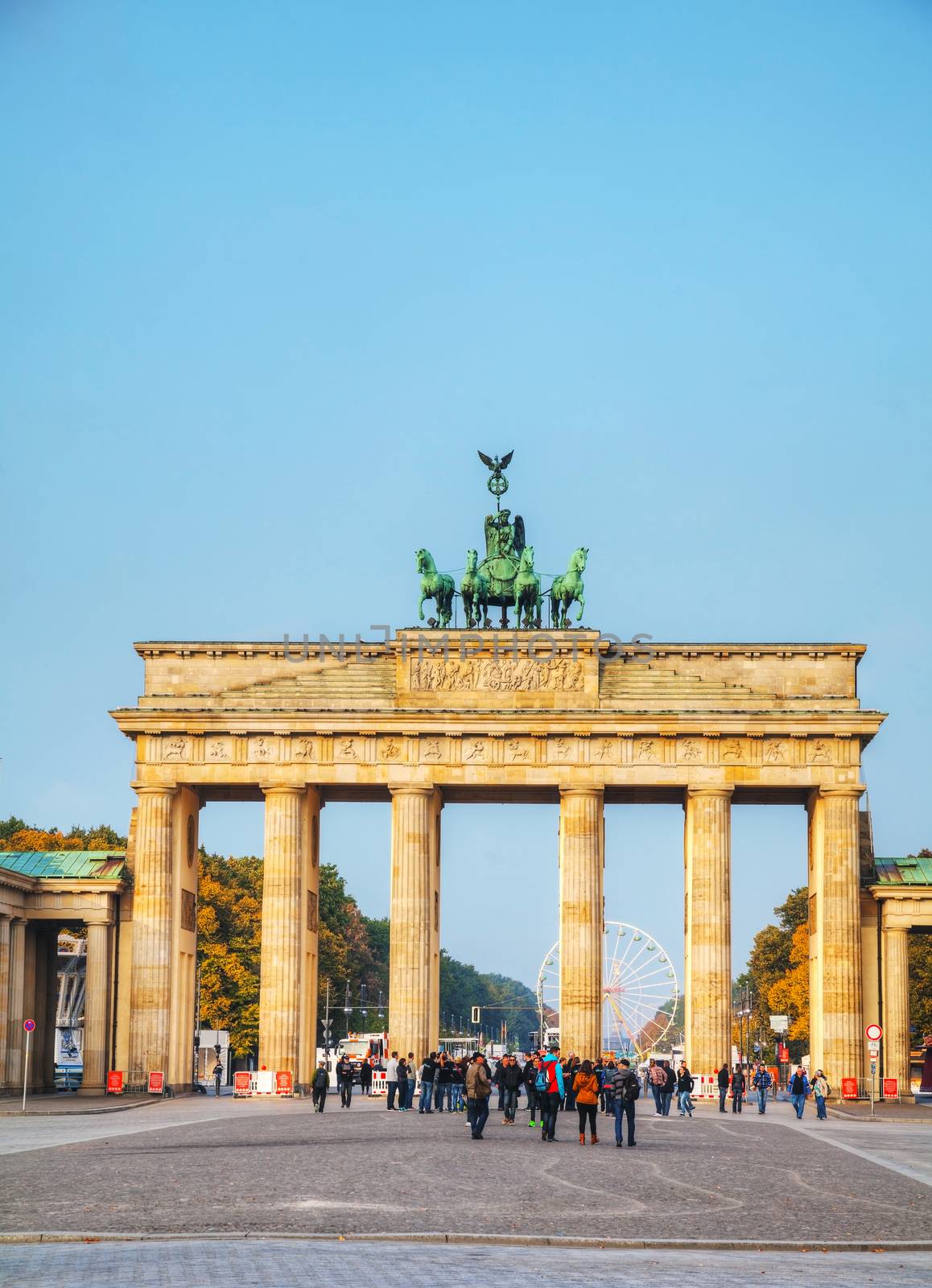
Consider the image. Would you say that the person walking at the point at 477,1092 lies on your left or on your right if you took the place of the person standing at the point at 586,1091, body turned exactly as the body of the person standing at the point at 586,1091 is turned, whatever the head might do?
on your left

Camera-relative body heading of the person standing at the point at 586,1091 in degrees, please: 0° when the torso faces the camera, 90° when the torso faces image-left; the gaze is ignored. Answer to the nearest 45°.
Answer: approximately 180°

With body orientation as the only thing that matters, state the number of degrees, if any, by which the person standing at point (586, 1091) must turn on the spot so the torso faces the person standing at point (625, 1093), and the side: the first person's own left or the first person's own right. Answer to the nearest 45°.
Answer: approximately 135° to the first person's own right

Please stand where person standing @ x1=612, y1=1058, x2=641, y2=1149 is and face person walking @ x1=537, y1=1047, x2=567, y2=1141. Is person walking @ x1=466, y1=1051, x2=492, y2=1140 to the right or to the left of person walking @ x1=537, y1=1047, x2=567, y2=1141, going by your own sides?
left
